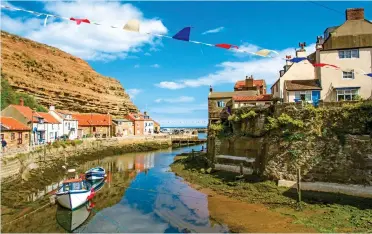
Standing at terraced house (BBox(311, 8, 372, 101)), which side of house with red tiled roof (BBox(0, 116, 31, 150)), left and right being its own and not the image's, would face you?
front

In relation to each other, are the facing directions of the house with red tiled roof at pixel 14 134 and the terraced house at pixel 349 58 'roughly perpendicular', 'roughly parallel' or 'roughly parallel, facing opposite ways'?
roughly perpendicular

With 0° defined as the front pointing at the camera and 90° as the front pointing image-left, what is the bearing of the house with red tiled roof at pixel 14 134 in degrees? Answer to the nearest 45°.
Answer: approximately 315°

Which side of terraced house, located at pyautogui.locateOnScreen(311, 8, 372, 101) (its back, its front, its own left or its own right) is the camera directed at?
front

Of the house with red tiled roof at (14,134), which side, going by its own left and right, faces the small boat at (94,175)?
front

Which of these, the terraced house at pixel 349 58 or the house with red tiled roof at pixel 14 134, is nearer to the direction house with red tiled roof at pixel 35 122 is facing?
the terraced house

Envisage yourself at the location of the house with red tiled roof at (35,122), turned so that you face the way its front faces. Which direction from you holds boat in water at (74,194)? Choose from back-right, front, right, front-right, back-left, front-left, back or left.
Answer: front-right

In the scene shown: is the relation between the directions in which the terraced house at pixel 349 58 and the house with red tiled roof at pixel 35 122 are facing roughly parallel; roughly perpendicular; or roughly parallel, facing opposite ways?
roughly perpendicular
